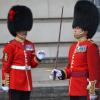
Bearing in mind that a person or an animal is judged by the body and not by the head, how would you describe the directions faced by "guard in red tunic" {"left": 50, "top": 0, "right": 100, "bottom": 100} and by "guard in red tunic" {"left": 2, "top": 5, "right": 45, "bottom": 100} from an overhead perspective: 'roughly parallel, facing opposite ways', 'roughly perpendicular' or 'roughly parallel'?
roughly perpendicular

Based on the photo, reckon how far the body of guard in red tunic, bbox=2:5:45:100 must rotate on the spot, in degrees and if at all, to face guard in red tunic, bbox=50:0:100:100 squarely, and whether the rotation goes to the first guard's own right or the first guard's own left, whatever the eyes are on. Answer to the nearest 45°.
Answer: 0° — they already face them

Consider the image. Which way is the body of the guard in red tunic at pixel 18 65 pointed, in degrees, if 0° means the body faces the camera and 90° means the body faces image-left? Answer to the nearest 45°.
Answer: approximately 315°

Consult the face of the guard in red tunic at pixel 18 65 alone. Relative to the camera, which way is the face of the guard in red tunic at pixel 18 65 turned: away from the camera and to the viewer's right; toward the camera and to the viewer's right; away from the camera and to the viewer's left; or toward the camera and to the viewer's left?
toward the camera and to the viewer's right

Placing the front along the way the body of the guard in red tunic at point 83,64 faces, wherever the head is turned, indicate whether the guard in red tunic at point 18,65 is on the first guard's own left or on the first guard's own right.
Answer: on the first guard's own right

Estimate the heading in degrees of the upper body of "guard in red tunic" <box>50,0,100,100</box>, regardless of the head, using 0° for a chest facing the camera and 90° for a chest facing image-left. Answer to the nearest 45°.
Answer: approximately 45°

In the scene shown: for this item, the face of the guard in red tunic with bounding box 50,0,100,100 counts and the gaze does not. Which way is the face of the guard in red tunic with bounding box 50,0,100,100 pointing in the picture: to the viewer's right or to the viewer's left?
to the viewer's left
